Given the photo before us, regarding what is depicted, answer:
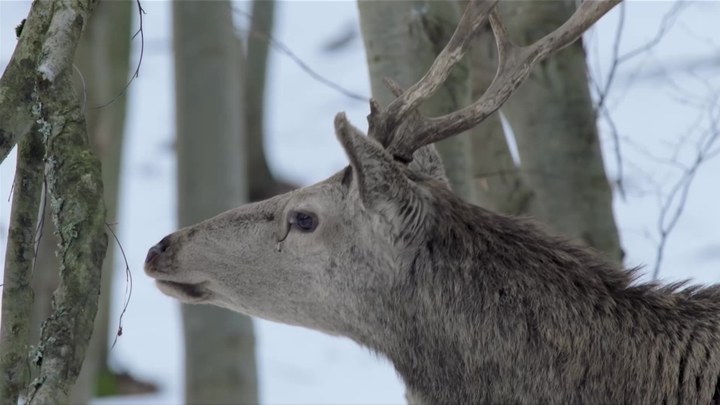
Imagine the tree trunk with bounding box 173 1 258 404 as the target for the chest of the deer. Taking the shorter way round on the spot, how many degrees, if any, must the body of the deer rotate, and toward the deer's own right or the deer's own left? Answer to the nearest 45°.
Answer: approximately 45° to the deer's own right

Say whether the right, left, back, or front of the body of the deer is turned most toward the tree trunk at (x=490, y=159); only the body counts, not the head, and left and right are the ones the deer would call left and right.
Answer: right

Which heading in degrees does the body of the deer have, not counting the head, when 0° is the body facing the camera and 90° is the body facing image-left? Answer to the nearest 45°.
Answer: approximately 90°

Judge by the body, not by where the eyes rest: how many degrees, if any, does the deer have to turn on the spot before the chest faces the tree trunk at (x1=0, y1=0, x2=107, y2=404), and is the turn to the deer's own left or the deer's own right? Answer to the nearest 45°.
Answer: approximately 45° to the deer's own left

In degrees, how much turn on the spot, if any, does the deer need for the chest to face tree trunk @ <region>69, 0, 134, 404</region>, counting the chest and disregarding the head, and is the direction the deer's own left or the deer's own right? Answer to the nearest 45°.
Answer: approximately 45° to the deer's own right
